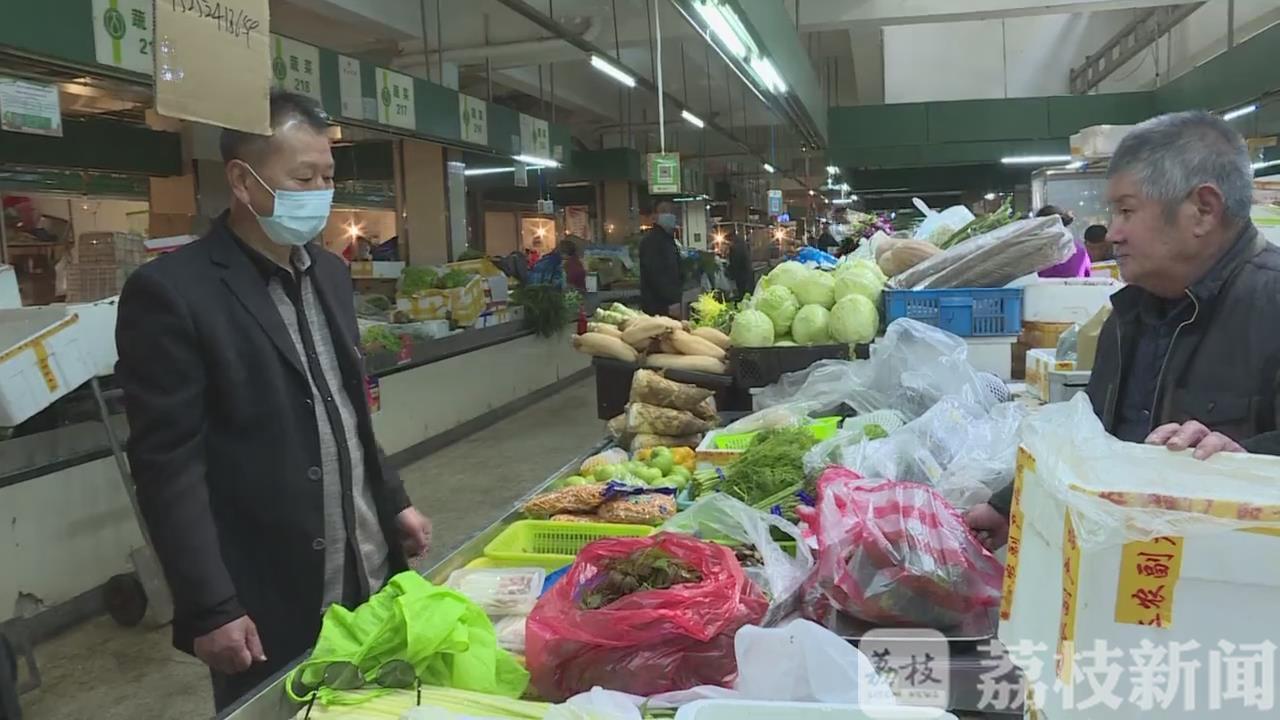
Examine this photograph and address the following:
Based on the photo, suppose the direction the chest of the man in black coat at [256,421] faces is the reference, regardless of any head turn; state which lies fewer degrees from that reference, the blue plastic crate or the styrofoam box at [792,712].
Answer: the styrofoam box

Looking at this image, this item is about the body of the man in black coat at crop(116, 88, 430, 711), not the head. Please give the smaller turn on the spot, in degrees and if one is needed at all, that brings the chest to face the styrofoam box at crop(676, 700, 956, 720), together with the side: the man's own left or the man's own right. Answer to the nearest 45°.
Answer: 0° — they already face it

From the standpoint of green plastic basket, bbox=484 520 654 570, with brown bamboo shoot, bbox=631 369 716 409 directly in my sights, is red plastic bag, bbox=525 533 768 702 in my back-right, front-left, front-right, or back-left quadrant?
back-right

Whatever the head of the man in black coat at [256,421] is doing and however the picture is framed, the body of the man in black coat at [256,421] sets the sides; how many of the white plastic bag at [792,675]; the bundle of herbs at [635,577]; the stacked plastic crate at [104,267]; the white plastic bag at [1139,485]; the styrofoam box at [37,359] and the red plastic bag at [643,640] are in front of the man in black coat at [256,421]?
4

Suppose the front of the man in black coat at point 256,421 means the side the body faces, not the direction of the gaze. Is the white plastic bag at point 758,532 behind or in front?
in front

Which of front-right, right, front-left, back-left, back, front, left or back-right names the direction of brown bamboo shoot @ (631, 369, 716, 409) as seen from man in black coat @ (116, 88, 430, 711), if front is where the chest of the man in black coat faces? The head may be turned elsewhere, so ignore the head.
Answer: left

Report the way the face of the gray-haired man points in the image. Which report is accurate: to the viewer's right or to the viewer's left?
to the viewer's left

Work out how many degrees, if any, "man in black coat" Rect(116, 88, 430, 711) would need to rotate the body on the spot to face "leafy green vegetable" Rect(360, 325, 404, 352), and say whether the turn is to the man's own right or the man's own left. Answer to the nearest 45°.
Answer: approximately 135° to the man's own left

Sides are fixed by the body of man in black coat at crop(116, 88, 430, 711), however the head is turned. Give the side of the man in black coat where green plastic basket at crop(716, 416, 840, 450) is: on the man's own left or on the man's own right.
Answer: on the man's own left

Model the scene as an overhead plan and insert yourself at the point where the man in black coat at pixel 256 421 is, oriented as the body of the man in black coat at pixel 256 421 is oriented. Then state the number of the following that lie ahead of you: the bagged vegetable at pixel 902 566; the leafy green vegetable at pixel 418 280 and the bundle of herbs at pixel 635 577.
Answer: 2

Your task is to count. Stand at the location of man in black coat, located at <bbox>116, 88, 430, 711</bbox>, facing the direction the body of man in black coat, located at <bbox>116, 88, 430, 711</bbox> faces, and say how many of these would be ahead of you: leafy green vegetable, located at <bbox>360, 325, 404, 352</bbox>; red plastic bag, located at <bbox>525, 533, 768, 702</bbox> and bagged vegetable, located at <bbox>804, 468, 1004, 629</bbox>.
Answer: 2

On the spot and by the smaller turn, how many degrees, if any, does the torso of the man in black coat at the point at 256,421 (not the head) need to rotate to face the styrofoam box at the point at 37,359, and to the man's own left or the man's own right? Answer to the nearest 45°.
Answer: approximately 135° to the man's own left

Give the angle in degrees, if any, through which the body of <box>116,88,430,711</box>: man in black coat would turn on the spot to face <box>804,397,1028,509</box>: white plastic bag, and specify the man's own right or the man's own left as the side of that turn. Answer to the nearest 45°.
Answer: approximately 45° to the man's own left

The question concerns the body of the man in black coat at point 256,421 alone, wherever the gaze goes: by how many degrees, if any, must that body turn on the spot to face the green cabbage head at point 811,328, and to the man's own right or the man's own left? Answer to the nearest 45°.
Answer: approximately 90° to the man's own left

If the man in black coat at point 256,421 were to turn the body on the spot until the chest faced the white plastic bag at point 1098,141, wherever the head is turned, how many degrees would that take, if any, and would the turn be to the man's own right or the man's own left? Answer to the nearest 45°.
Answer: approximately 90° to the man's own left

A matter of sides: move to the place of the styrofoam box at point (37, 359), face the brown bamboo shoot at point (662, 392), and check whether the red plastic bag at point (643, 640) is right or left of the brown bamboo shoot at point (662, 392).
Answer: right

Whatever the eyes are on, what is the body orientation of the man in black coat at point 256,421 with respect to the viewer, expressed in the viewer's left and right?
facing the viewer and to the right of the viewer

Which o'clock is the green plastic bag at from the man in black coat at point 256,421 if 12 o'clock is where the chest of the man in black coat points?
The green plastic bag is roughly at 1 o'clock from the man in black coat.
